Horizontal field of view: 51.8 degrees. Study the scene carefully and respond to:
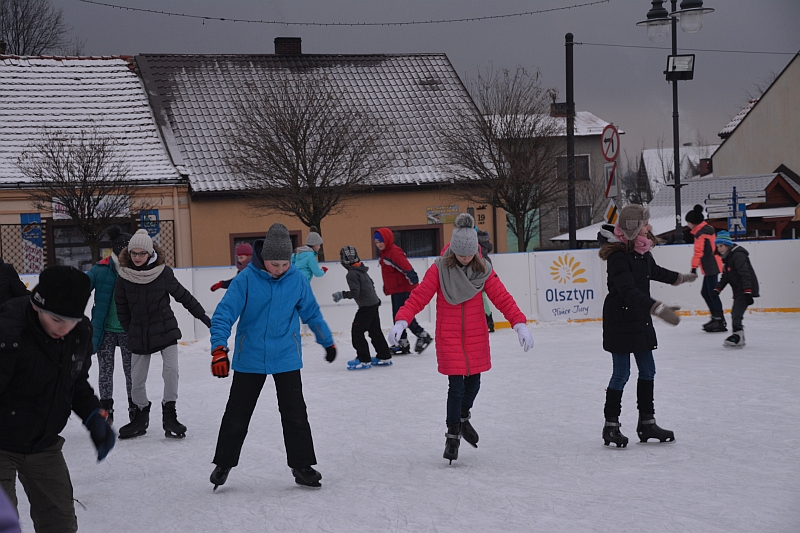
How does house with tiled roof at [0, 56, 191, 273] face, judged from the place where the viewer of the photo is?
facing the viewer

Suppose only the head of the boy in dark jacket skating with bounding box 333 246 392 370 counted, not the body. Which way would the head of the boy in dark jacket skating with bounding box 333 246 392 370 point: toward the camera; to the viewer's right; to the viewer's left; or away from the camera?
to the viewer's left

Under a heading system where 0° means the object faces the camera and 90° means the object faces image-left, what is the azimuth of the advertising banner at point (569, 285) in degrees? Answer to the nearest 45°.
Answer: approximately 0°

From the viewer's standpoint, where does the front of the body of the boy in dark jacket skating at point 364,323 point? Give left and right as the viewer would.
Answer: facing to the left of the viewer

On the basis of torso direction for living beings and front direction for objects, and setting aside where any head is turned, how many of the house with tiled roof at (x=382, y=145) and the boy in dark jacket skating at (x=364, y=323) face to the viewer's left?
1

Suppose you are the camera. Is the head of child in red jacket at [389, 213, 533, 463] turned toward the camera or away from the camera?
toward the camera

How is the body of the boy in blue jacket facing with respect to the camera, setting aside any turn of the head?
toward the camera

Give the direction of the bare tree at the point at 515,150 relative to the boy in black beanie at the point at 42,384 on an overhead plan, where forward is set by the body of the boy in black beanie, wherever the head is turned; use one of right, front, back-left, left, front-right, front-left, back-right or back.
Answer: left

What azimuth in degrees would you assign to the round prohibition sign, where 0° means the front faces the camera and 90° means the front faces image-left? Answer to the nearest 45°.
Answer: approximately 45°

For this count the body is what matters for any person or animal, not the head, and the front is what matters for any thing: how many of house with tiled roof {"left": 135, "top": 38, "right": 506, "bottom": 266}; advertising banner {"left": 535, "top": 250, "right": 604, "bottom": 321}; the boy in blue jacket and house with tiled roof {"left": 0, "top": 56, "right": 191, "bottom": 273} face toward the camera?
4

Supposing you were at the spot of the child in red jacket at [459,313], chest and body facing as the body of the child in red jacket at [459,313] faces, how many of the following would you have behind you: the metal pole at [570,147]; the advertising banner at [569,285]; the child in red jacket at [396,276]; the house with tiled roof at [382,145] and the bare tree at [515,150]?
5

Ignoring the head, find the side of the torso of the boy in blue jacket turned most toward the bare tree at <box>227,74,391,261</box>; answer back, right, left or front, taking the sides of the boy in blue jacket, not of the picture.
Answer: back

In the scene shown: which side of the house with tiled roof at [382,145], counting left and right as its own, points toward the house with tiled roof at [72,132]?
right

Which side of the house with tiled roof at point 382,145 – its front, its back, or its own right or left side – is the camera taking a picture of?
front

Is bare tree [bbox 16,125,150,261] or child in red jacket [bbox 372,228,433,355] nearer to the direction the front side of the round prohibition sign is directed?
the child in red jacket
